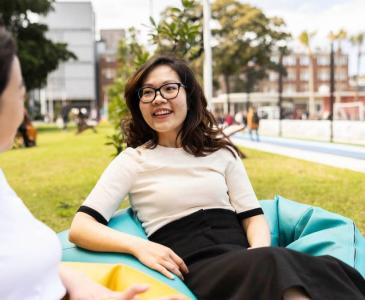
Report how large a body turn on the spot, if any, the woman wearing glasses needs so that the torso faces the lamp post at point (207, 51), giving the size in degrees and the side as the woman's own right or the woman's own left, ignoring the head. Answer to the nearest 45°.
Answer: approximately 180°

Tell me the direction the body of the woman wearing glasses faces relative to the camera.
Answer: toward the camera

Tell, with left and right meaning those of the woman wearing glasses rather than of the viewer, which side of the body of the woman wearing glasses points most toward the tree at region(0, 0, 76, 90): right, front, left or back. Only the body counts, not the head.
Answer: back

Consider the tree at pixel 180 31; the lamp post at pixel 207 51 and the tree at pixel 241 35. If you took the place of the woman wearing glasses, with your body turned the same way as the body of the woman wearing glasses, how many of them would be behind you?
3

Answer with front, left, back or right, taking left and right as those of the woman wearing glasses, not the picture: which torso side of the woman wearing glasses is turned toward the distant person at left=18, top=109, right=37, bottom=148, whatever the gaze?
back

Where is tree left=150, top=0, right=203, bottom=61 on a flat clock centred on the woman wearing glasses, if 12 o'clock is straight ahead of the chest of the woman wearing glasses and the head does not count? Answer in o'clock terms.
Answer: The tree is roughly at 6 o'clock from the woman wearing glasses.

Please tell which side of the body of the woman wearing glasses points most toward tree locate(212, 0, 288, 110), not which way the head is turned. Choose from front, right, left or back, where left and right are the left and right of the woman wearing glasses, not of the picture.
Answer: back
